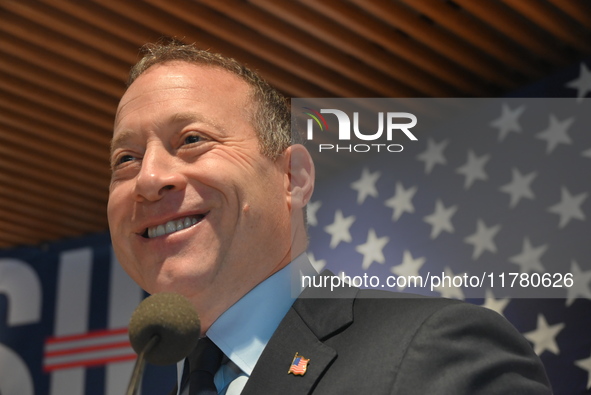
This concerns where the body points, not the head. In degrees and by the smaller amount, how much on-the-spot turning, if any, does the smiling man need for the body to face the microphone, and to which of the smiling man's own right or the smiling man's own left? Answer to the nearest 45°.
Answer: approximately 45° to the smiling man's own left

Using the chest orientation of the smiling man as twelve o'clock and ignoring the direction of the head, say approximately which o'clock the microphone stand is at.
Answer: The microphone stand is roughly at 11 o'clock from the smiling man.

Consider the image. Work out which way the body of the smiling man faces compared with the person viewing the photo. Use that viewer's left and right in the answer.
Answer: facing the viewer and to the left of the viewer

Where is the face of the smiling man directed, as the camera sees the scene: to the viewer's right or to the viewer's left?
to the viewer's left
